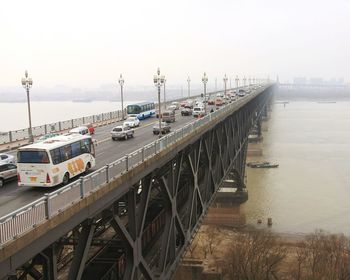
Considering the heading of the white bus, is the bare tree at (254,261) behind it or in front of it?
in front

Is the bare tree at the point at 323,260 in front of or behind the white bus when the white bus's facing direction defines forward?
in front
